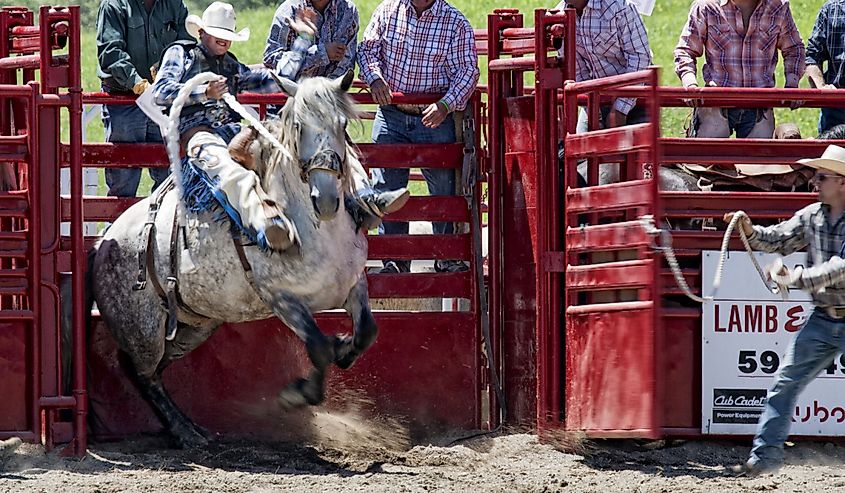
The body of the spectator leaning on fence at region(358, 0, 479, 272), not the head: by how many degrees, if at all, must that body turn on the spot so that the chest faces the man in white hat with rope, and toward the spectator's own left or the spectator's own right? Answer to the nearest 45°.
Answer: approximately 45° to the spectator's own left

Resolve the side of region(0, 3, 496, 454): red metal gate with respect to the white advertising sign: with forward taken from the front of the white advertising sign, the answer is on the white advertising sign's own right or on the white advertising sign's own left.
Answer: on the white advertising sign's own right

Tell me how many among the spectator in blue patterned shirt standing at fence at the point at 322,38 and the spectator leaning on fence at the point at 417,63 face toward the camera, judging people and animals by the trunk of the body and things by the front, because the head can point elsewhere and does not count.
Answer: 2

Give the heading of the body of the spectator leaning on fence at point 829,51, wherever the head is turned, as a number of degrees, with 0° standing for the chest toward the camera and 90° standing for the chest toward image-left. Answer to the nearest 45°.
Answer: approximately 0°

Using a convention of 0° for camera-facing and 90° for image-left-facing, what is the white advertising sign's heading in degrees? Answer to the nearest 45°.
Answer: approximately 0°

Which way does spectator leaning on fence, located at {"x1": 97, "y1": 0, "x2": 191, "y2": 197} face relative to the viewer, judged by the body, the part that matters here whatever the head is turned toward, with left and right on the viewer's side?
facing the viewer and to the right of the viewer

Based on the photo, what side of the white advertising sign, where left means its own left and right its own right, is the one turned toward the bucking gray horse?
right

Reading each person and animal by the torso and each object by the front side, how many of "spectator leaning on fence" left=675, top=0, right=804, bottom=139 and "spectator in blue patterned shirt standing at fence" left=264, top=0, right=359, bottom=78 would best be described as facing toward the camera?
2

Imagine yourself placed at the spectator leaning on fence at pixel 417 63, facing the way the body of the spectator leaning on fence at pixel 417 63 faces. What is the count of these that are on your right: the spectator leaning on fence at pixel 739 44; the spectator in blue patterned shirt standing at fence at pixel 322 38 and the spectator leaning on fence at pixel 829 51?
1

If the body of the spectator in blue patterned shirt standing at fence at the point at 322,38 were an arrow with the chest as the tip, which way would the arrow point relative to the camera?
toward the camera

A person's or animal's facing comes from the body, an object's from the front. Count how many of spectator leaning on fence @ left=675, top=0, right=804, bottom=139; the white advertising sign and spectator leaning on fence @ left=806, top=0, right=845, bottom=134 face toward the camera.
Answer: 3
